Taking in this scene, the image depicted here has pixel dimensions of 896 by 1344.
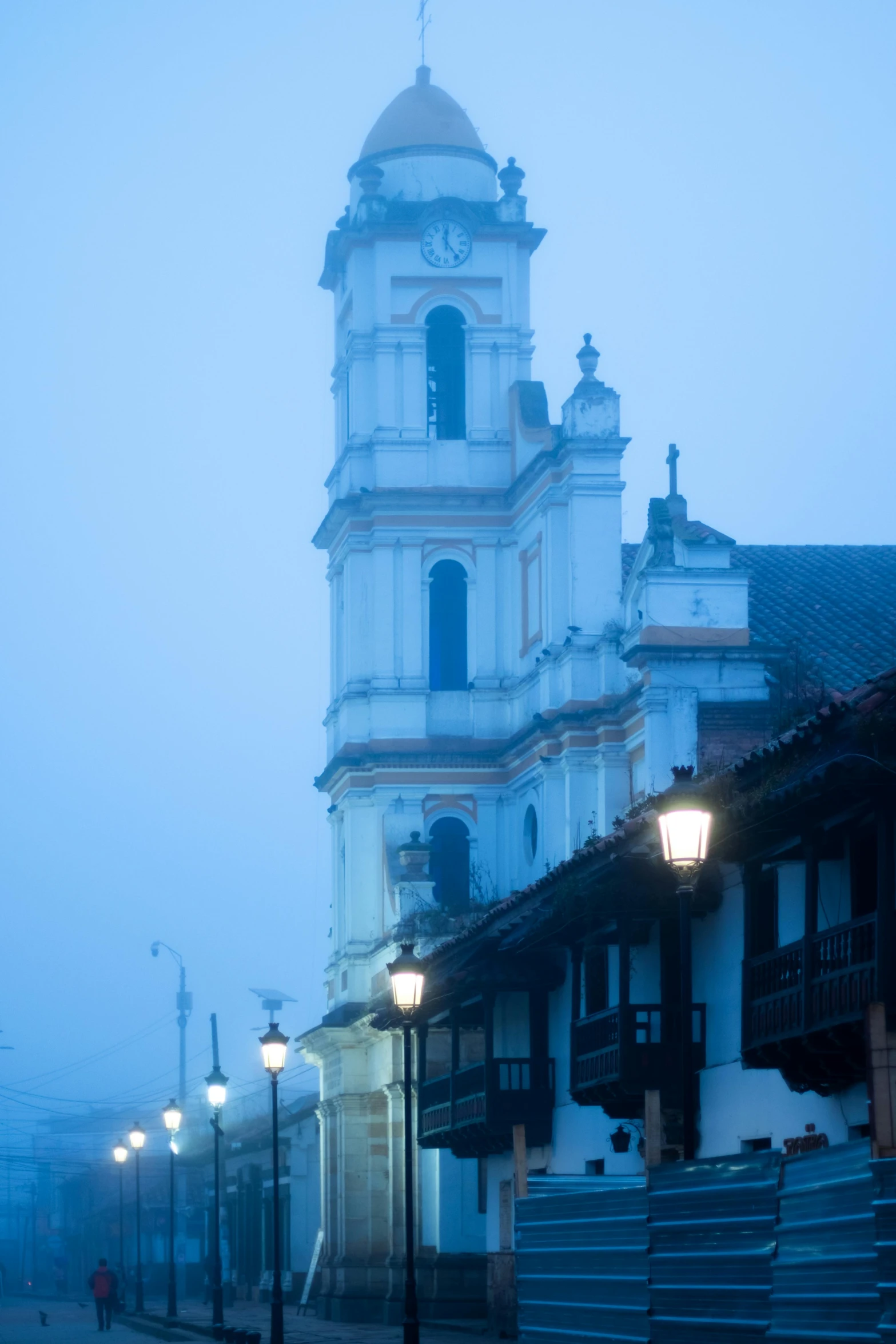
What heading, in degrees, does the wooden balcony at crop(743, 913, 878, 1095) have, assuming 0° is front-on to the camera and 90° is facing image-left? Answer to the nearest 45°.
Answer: approximately 45°

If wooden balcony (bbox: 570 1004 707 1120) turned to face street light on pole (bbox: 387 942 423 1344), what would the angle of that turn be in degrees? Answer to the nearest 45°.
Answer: approximately 45° to its right

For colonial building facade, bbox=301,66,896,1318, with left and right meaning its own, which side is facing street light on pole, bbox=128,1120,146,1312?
right

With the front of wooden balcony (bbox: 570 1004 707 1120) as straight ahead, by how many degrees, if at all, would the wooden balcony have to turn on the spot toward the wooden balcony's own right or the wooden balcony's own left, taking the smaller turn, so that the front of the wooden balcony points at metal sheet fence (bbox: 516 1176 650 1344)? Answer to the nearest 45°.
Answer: approximately 45° to the wooden balcony's own left

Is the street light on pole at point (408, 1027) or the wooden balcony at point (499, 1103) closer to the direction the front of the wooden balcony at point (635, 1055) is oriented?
the street light on pole
